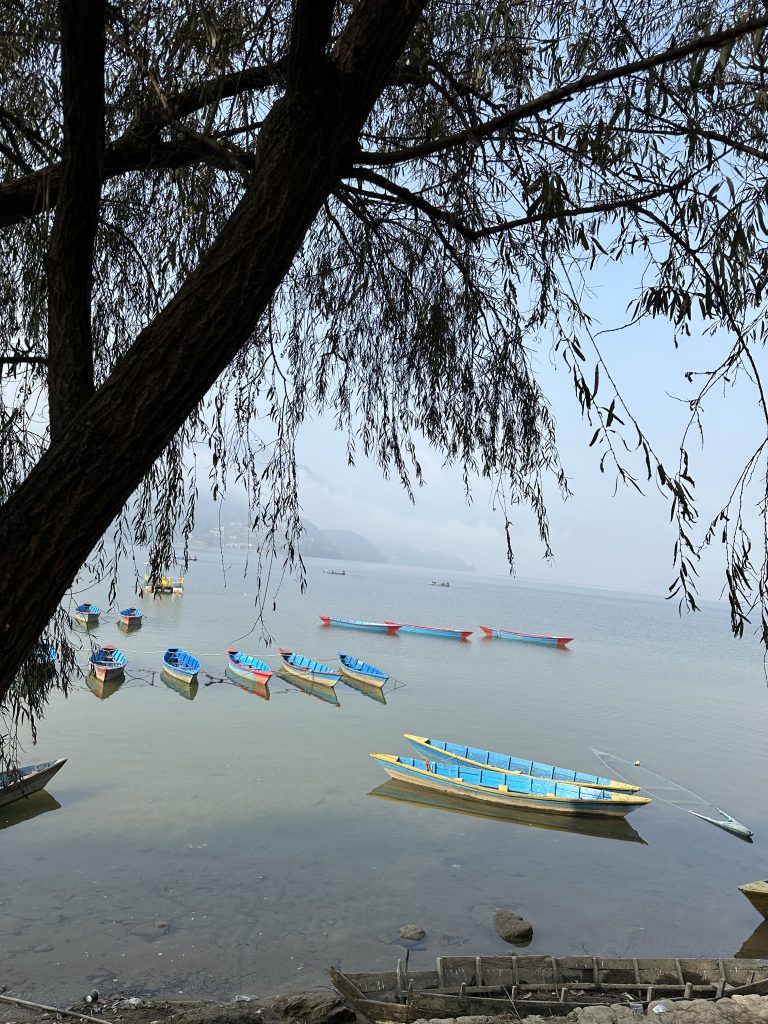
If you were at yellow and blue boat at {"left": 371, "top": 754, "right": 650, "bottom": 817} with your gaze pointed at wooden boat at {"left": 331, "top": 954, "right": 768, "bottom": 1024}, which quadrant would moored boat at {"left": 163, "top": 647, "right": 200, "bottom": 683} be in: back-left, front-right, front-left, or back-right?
back-right

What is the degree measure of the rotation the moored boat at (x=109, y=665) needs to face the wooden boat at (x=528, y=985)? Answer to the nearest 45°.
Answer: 0° — it already faces it

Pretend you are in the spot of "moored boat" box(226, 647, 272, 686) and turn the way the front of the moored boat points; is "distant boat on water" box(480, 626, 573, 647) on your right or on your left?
on your left

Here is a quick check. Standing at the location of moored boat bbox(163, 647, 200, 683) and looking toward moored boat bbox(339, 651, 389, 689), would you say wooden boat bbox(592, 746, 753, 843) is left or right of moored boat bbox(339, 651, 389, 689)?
right

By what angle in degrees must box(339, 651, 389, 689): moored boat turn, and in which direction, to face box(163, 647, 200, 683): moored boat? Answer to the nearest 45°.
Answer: approximately 135° to its right

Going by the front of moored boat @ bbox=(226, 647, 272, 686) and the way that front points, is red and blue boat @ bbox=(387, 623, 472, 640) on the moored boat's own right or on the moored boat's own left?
on the moored boat's own left
